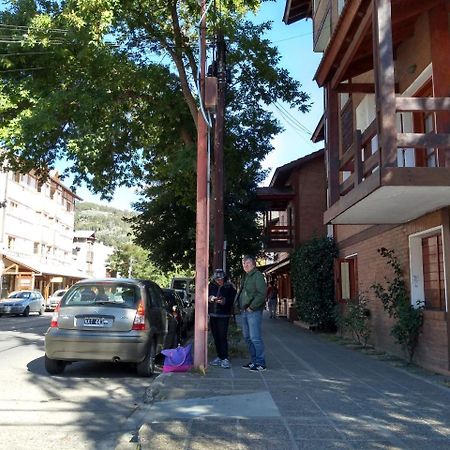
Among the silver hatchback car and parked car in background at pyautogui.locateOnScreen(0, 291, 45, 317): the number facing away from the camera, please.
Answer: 1

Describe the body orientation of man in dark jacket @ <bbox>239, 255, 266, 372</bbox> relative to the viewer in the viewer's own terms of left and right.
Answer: facing the viewer and to the left of the viewer

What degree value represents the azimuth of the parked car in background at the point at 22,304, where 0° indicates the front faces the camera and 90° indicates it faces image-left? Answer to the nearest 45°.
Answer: approximately 45°

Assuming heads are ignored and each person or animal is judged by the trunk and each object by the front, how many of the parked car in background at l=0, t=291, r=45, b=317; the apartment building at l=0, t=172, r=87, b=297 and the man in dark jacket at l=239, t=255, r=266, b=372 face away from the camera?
0

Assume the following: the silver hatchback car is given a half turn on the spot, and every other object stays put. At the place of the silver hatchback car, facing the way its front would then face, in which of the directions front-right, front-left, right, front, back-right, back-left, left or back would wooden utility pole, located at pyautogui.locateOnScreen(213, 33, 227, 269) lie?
back-left

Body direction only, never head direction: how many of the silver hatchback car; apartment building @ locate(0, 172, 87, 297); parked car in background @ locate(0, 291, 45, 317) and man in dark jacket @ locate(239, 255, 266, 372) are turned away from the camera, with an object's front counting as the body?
1

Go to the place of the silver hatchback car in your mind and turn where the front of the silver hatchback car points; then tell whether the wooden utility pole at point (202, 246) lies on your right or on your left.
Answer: on your right

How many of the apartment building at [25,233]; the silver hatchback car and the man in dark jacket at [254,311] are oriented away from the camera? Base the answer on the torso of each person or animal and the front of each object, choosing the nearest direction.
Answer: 1

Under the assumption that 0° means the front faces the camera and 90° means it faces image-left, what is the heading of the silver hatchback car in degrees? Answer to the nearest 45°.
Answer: approximately 180°

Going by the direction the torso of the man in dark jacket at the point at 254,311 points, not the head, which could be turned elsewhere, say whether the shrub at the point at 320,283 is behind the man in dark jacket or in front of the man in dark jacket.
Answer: behind

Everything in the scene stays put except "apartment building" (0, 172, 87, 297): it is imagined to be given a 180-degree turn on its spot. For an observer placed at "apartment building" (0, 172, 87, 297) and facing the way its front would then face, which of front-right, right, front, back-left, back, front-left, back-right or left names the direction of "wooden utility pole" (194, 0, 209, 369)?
back-left

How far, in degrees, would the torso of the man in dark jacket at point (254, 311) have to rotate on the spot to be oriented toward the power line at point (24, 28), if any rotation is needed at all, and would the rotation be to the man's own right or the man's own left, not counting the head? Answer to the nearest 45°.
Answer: approximately 90° to the man's own right

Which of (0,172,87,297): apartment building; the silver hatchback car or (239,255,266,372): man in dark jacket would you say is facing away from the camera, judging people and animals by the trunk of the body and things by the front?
the silver hatchback car

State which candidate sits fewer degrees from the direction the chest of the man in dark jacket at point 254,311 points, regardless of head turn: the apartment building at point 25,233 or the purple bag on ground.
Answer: the purple bag on ground

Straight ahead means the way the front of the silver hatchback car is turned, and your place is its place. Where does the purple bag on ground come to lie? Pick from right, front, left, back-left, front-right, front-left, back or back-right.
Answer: right
